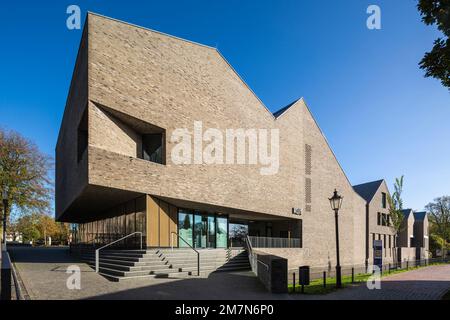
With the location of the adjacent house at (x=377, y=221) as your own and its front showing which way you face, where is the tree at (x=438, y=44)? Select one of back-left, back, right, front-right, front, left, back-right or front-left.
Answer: front-right

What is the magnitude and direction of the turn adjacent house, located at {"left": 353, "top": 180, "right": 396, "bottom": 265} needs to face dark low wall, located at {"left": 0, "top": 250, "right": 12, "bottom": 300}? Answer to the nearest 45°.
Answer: approximately 45° to its right

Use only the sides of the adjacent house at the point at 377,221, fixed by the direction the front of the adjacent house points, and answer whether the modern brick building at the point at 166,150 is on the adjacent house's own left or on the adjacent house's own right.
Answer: on the adjacent house's own right

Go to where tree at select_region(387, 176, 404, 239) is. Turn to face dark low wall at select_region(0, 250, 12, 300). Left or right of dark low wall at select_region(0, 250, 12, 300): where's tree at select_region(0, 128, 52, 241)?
right
